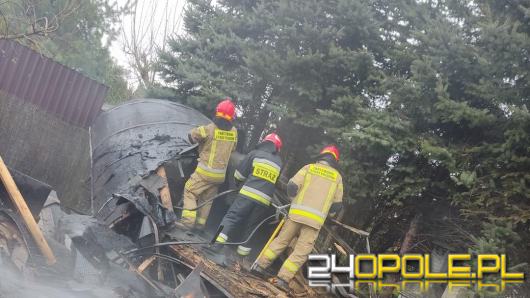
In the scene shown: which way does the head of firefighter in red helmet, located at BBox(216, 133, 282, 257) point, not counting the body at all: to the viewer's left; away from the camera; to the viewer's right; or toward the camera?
away from the camera

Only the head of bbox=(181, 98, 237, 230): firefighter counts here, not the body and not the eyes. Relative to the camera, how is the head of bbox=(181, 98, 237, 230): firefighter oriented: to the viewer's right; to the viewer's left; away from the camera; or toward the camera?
away from the camera

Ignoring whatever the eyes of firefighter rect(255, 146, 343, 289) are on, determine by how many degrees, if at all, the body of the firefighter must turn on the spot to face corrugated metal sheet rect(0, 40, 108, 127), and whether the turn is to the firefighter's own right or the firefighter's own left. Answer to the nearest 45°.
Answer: approximately 45° to the firefighter's own left

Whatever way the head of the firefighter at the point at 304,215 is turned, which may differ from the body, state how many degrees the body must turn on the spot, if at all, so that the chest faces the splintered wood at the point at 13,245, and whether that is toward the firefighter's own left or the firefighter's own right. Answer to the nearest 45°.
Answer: approximately 90° to the firefighter's own left

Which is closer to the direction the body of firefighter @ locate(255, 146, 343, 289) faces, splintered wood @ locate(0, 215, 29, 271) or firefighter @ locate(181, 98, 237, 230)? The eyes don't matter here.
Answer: the firefighter

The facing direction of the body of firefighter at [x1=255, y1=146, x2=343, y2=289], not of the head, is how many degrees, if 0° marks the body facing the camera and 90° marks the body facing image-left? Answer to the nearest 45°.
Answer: approximately 180°

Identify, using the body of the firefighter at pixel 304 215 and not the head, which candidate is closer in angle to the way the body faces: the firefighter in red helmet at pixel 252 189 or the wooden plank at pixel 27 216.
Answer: the firefighter in red helmet

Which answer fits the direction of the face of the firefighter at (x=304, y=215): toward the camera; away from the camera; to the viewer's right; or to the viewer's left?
away from the camera
